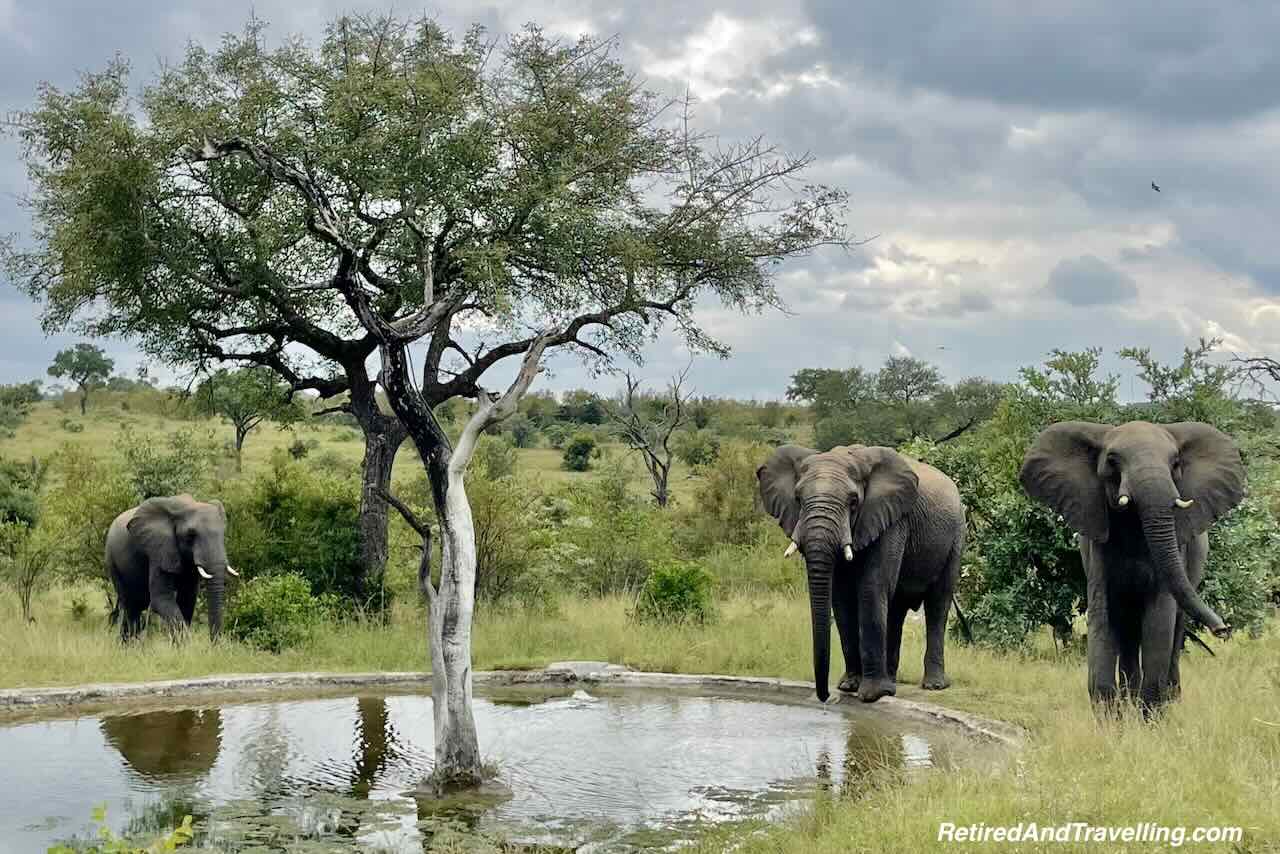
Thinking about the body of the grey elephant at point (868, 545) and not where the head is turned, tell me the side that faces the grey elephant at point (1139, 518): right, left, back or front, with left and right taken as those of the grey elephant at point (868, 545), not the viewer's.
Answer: left

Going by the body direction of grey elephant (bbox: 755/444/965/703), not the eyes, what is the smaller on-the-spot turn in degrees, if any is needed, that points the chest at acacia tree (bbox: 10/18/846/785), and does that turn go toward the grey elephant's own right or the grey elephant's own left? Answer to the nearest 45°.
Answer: approximately 90° to the grey elephant's own right

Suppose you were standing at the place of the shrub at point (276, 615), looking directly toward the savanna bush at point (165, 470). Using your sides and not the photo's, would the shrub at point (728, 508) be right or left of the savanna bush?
right

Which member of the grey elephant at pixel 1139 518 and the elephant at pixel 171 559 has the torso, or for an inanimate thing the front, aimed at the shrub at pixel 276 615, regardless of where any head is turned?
the elephant

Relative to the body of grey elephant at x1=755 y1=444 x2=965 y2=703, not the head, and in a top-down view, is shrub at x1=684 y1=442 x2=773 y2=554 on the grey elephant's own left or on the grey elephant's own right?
on the grey elephant's own right

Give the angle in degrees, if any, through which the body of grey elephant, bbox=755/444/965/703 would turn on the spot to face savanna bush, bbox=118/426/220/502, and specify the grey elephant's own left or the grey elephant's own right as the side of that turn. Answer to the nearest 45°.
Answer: approximately 90° to the grey elephant's own right

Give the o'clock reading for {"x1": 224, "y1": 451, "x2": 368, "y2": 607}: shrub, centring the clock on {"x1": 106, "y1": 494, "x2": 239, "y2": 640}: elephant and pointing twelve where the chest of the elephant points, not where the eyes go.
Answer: The shrub is roughly at 9 o'clock from the elephant.

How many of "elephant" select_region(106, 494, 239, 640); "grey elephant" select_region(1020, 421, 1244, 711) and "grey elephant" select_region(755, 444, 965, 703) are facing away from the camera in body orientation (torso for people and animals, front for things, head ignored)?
0

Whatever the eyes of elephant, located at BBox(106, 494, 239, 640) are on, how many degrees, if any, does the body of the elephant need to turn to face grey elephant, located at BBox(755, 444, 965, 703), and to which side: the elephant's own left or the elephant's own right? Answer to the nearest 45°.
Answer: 0° — it already faces it

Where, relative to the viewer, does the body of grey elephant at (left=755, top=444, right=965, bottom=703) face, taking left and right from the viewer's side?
facing the viewer and to the left of the viewer

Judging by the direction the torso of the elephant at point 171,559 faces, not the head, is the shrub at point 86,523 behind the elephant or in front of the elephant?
behind

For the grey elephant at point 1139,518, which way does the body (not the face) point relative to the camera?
toward the camera
